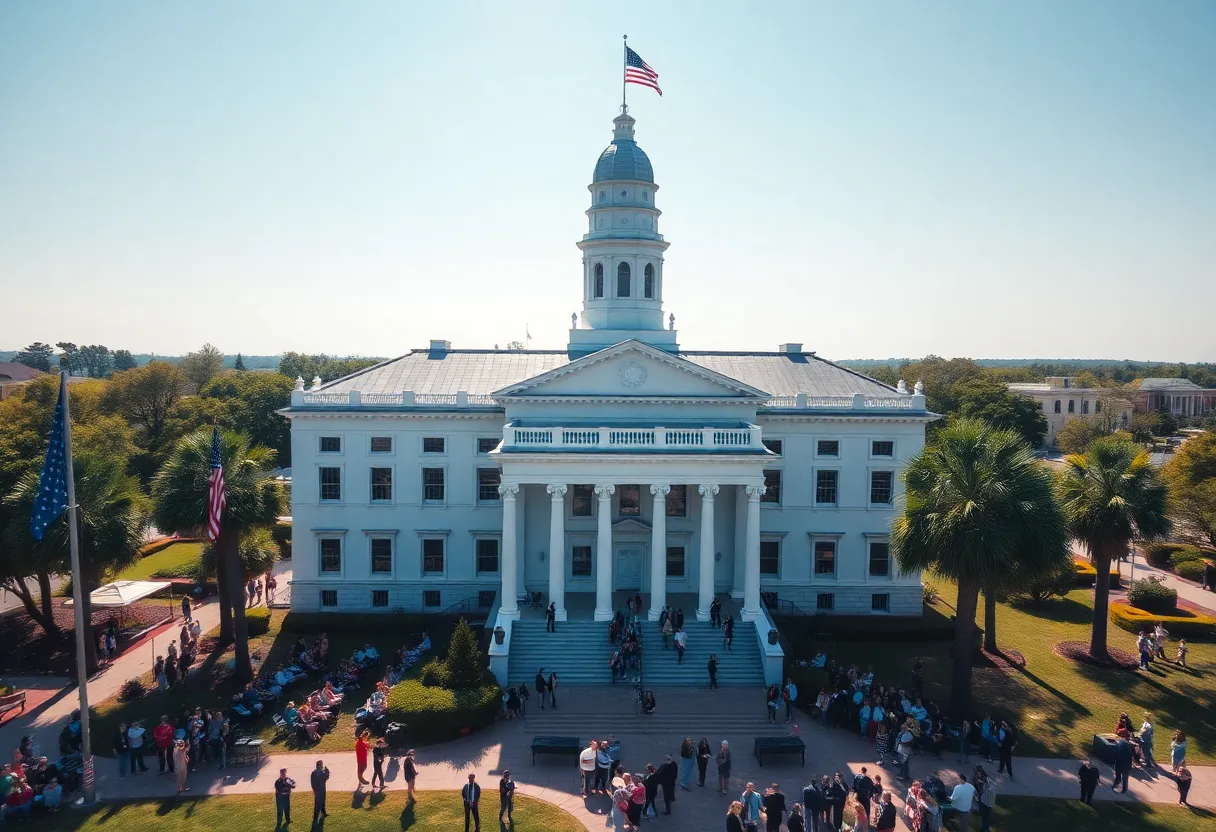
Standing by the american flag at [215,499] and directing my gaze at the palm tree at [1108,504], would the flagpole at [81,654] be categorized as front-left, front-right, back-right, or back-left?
back-right

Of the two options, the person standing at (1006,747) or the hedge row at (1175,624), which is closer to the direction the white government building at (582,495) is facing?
the person standing

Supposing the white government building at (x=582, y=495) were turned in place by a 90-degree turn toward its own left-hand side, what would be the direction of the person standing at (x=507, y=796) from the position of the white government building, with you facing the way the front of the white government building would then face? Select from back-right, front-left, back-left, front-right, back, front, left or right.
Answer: right

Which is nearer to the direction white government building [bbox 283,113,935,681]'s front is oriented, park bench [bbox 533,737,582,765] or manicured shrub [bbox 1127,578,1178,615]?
the park bench

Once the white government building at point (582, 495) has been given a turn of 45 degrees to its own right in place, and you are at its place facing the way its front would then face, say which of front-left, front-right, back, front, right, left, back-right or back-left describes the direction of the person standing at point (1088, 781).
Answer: left

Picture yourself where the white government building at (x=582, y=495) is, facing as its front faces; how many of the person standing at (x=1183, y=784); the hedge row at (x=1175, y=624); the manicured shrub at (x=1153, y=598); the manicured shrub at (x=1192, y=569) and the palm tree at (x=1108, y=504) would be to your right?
0

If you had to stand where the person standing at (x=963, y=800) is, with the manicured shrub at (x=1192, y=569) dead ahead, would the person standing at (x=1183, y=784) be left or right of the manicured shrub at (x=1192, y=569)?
right

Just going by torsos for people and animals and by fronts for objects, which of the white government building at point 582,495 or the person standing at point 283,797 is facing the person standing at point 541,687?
the white government building

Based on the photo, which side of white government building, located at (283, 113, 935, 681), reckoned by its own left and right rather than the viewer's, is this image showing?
front

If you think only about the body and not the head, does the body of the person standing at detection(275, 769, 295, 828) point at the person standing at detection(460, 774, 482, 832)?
no

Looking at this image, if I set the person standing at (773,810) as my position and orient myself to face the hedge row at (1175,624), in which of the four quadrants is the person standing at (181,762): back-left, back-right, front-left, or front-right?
back-left

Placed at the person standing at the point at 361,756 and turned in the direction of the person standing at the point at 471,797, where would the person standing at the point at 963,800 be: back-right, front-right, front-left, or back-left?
front-left

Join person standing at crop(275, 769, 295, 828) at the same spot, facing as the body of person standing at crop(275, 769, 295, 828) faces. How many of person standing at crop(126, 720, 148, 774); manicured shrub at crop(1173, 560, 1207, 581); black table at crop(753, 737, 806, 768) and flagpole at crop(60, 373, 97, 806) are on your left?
2

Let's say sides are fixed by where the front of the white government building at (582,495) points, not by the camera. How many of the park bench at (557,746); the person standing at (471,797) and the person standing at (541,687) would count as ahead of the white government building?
3
